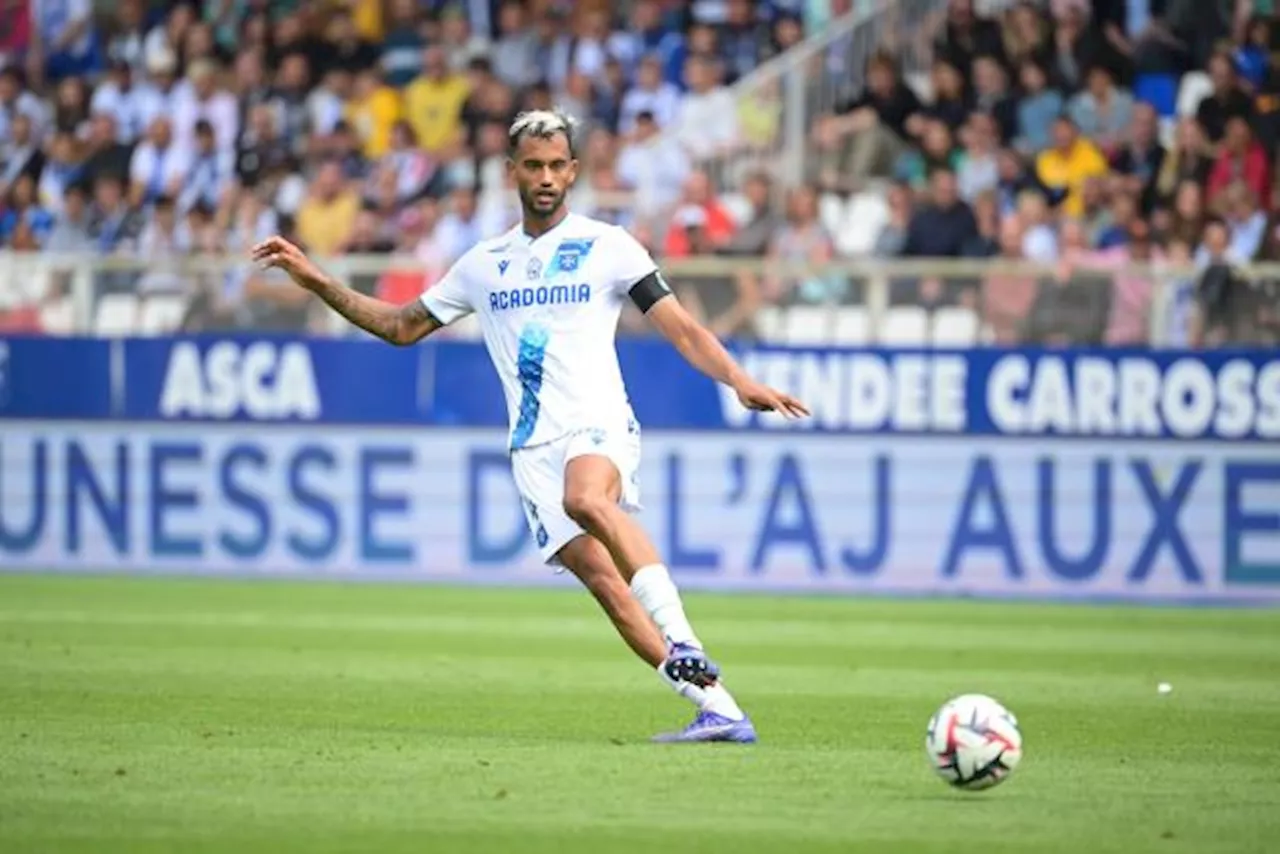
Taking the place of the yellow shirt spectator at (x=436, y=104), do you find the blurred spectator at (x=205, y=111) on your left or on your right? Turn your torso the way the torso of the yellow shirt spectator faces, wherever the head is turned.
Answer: on your right

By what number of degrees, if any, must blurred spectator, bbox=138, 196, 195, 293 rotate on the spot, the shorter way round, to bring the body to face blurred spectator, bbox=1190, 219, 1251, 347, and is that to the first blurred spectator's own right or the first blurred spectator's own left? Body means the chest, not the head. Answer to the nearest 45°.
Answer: approximately 45° to the first blurred spectator's own left

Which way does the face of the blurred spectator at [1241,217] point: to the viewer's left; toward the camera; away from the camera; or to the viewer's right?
toward the camera

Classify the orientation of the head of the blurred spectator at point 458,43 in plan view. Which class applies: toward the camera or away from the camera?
toward the camera

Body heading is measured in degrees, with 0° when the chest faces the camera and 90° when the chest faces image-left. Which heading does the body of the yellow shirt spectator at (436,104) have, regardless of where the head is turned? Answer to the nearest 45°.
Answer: approximately 0°

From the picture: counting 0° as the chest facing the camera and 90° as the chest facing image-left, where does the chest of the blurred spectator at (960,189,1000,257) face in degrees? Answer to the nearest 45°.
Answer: approximately 0°

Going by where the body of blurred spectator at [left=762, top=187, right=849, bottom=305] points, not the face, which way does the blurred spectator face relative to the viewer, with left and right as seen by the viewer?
facing the viewer

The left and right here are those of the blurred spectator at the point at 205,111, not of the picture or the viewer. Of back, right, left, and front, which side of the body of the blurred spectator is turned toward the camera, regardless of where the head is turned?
front

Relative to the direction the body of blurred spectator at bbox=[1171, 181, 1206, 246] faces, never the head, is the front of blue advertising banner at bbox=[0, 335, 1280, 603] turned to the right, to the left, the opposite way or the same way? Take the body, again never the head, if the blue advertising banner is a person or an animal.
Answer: the same way

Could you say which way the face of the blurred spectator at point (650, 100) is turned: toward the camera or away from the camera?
toward the camera

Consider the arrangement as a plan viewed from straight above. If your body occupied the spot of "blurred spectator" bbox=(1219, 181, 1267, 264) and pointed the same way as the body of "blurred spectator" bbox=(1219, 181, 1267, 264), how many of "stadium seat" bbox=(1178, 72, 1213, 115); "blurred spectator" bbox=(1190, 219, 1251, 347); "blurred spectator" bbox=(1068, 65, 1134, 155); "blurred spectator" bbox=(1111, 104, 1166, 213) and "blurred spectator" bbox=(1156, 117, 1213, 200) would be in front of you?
1

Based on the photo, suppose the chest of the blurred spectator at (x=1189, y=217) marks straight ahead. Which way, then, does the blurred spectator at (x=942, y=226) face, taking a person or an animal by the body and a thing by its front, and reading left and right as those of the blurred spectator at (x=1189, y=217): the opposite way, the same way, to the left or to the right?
the same way

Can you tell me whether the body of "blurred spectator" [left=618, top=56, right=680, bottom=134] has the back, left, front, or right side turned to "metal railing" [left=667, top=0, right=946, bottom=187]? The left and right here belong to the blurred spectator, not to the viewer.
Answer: left

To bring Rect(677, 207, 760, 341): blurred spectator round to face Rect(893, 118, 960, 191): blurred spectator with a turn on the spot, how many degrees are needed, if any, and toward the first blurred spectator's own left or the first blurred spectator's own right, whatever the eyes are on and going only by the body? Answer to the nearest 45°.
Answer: approximately 135° to the first blurred spectator's own left

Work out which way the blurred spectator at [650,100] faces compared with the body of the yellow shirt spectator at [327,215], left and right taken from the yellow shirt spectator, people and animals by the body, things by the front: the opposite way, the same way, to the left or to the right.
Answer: the same way

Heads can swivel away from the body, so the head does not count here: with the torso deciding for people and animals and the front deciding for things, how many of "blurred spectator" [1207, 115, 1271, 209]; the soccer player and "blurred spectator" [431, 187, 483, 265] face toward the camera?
3

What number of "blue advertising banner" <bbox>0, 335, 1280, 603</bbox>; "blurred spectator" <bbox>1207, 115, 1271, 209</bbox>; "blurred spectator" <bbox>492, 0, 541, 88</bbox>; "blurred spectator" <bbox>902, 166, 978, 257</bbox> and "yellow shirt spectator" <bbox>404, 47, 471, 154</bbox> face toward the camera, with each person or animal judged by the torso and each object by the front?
5
